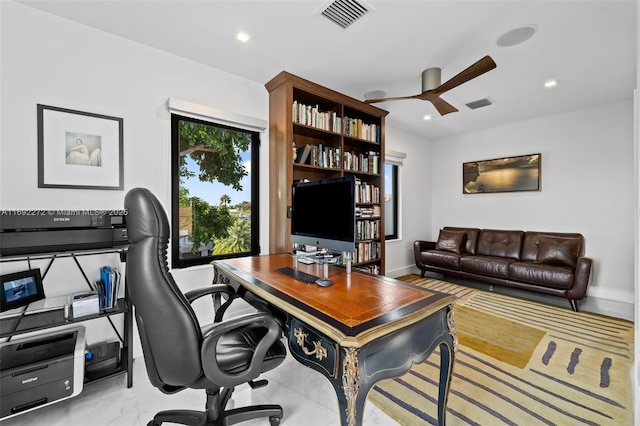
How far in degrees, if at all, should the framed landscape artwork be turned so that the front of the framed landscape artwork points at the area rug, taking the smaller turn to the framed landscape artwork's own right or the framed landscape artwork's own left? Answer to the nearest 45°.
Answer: approximately 45° to the framed landscape artwork's own left

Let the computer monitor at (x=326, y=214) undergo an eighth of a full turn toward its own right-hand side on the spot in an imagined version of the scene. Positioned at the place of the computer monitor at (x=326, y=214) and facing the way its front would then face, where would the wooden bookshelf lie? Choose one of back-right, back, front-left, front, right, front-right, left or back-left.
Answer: right

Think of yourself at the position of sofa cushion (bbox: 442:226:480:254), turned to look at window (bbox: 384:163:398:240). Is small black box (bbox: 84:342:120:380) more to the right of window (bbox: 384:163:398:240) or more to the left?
left

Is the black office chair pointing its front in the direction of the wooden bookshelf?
yes

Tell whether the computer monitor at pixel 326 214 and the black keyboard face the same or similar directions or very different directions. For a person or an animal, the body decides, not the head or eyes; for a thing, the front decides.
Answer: same or similar directions

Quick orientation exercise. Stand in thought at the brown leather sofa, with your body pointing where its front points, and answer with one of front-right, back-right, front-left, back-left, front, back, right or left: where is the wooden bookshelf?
front

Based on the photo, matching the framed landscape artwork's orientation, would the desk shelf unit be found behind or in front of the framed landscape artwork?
in front

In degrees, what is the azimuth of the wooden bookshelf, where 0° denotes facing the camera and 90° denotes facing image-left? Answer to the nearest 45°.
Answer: approximately 315°

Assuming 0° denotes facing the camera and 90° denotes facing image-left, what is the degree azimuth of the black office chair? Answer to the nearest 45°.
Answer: approximately 225°

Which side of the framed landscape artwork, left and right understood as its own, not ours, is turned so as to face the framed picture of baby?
front

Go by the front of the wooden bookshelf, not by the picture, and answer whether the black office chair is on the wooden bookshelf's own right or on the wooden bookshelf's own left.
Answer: on the wooden bookshelf's own right

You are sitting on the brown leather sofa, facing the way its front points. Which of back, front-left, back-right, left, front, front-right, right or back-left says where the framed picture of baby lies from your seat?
front

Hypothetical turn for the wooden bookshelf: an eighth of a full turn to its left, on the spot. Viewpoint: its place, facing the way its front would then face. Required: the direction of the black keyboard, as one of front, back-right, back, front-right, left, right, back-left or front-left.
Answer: right

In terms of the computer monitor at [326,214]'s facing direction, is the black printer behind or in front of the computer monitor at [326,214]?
in front

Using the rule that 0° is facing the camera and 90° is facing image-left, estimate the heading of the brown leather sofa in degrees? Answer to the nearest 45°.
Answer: approximately 45°

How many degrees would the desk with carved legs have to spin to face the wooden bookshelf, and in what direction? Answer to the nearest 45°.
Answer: approximately 135° to its right

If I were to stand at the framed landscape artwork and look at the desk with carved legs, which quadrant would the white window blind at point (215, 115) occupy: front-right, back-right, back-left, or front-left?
front-right
